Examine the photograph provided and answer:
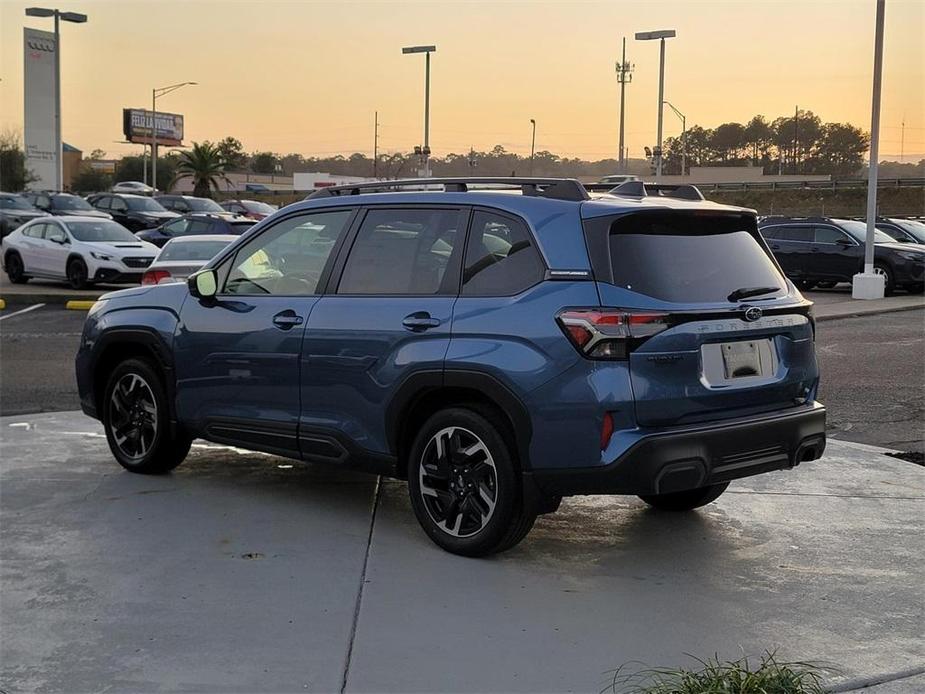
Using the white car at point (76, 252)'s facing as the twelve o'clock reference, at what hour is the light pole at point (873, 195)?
The light pole is roughly at 11 o'clock from the white car.

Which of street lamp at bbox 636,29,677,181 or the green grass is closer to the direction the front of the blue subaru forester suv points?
the street lamp

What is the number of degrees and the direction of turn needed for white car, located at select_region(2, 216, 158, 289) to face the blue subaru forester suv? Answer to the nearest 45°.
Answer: approximately 45° to its right

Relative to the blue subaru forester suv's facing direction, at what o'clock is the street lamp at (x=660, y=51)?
The street lamp is roughly at 2 o'clock from the blue subaru forester suv.

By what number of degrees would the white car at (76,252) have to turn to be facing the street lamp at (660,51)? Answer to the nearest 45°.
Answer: approximately 90° to its left

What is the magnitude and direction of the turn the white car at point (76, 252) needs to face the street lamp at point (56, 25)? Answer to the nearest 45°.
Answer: approximately 135° to its left

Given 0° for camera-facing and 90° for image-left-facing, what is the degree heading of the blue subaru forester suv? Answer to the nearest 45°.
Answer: approximately 135°

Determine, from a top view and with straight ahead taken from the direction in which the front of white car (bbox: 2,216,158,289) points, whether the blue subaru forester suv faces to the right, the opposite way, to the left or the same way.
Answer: the opposite way

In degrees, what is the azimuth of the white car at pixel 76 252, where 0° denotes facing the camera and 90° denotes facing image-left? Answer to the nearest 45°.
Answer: approximately 315°
